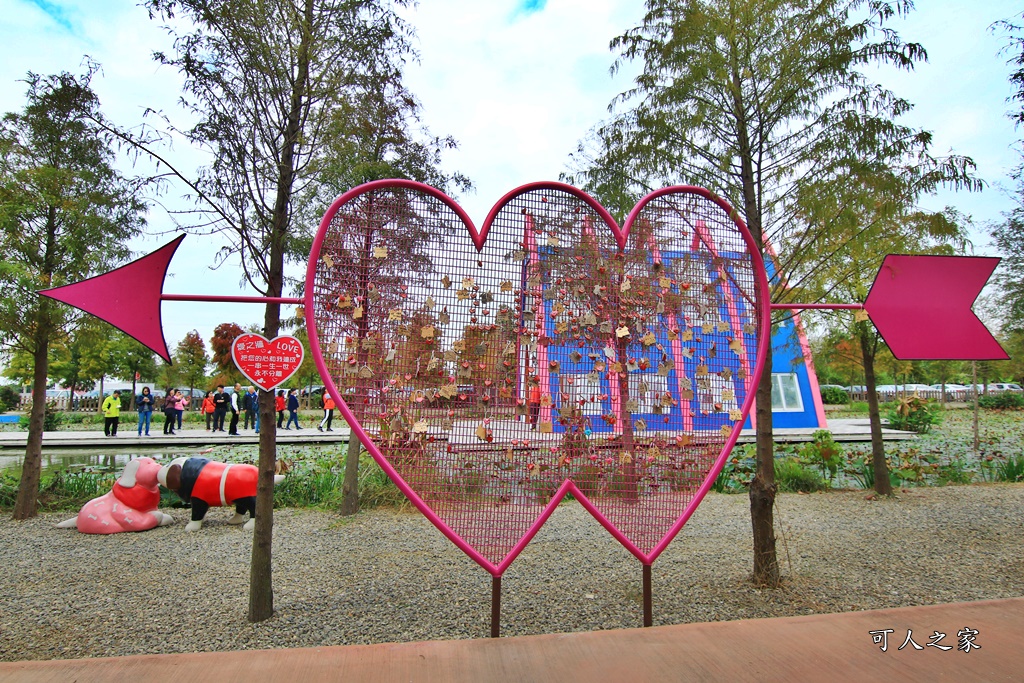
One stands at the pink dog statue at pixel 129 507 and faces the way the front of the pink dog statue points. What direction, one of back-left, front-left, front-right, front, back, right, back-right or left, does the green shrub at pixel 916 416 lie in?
front

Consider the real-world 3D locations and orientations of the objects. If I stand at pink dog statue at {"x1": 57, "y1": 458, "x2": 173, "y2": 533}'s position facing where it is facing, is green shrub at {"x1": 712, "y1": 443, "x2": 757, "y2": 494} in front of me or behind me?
in front

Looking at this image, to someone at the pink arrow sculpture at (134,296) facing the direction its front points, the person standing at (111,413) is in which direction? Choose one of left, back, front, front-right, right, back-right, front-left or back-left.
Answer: right

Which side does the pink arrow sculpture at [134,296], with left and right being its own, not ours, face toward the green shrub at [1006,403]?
back

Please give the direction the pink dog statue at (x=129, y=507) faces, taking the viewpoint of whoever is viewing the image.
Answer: facing to the right of the viewer

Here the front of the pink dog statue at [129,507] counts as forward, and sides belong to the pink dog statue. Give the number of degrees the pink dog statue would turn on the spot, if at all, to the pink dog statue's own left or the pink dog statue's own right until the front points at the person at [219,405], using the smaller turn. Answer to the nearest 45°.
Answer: approximately 90° to the pink dog statue's own left

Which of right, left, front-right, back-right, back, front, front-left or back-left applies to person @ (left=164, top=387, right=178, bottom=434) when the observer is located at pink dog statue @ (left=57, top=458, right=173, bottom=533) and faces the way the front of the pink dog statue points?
left

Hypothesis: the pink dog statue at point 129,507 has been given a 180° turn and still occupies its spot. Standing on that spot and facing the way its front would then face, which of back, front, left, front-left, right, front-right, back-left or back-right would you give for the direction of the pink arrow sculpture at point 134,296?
left

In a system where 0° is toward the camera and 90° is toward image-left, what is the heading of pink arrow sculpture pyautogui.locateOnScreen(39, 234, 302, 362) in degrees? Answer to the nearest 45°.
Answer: approximately 90°

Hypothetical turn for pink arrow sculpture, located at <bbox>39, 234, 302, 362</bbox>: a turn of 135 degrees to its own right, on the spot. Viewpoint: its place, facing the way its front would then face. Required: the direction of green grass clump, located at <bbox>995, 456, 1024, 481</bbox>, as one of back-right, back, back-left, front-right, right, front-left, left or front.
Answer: front-right

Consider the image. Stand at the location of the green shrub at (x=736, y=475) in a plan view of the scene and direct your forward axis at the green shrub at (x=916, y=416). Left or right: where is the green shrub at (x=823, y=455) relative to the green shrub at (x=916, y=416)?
right

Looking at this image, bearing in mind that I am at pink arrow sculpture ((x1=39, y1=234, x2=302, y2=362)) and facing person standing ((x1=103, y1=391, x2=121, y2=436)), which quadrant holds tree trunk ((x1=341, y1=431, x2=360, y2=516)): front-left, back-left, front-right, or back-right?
front-right

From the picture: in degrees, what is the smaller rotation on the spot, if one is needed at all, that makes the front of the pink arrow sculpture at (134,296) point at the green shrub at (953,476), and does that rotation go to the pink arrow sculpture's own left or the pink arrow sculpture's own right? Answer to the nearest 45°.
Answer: approximately 180°
